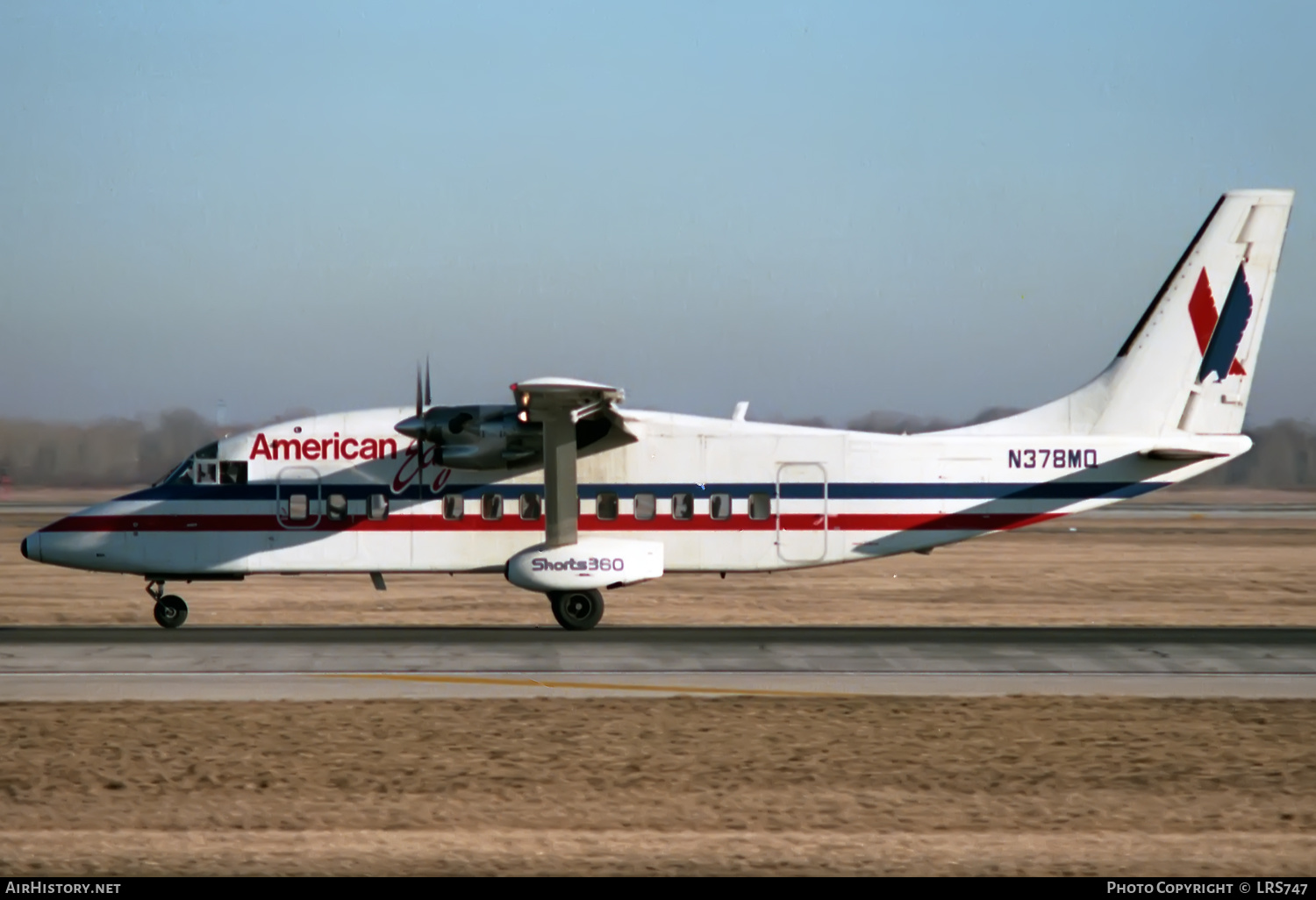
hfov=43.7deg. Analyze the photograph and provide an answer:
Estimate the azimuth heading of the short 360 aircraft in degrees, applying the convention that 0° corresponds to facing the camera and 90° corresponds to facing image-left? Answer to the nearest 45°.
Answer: approximately 90°
